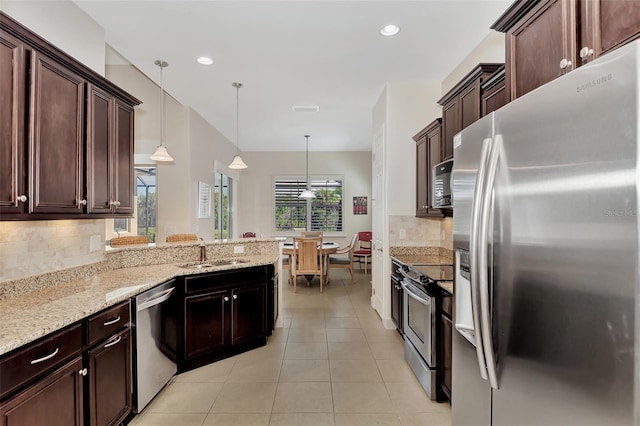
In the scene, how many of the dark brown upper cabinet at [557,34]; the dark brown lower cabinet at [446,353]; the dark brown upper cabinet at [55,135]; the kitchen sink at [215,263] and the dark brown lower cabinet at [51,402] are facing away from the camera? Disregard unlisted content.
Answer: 0

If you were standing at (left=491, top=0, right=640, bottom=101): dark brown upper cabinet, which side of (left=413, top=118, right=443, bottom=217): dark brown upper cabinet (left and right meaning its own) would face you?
left

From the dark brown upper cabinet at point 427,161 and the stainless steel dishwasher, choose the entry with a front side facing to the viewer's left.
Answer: the dark brown upper cabinet

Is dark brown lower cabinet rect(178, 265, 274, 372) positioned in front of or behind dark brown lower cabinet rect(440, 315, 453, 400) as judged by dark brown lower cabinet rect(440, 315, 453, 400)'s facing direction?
in front

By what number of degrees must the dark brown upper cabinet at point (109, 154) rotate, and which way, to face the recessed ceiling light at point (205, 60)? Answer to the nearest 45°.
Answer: approximately 90° to its left

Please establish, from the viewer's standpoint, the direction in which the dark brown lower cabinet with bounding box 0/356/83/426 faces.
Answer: facing the viewer and to the right of the viewer

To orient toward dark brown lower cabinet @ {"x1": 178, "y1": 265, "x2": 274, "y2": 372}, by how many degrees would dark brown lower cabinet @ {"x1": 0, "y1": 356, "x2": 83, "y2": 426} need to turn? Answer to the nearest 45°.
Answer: approximately 90° to its left

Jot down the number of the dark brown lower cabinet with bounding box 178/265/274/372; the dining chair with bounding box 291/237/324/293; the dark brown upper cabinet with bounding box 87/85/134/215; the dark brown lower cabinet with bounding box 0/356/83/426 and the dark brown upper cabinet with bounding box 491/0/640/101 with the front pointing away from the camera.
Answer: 1

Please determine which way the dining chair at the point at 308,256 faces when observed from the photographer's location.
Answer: facing away from the viewer

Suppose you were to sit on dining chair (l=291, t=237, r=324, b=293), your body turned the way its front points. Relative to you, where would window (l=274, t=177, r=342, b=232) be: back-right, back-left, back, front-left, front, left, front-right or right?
front

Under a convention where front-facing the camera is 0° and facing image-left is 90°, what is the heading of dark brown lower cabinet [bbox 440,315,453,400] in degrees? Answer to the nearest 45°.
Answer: approximately 90°

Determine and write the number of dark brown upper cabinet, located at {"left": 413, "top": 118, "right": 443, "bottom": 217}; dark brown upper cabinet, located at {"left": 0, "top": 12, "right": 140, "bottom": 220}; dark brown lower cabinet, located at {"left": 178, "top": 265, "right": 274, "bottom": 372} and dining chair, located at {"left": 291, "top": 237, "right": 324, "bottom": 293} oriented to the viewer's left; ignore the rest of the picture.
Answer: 1

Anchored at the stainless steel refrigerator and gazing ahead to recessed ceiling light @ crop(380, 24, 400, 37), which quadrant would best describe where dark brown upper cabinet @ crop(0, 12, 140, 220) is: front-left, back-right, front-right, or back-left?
front-left
